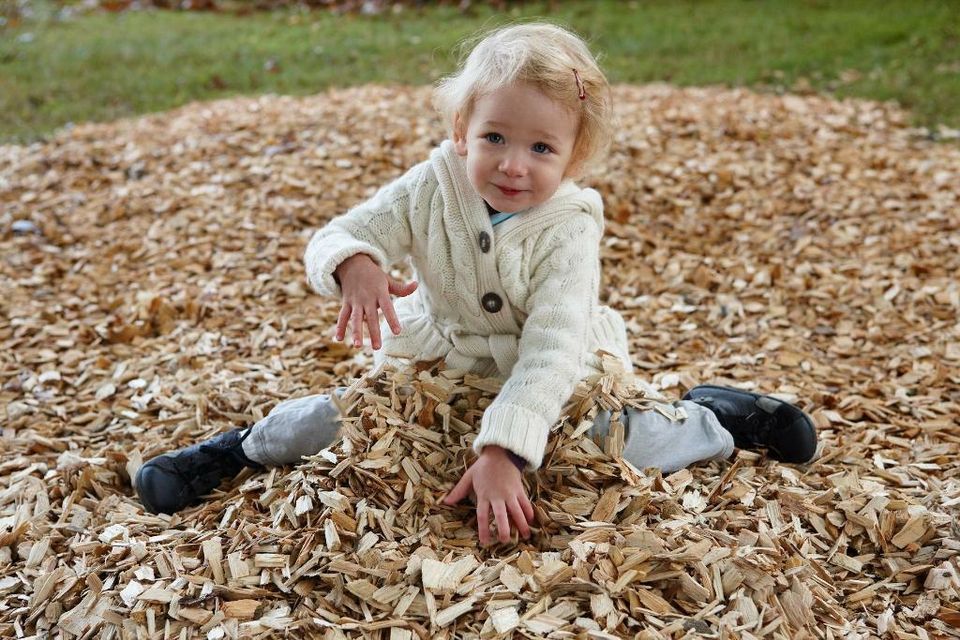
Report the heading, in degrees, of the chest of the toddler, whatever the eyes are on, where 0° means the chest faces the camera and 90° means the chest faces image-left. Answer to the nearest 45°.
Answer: approximately 0°
